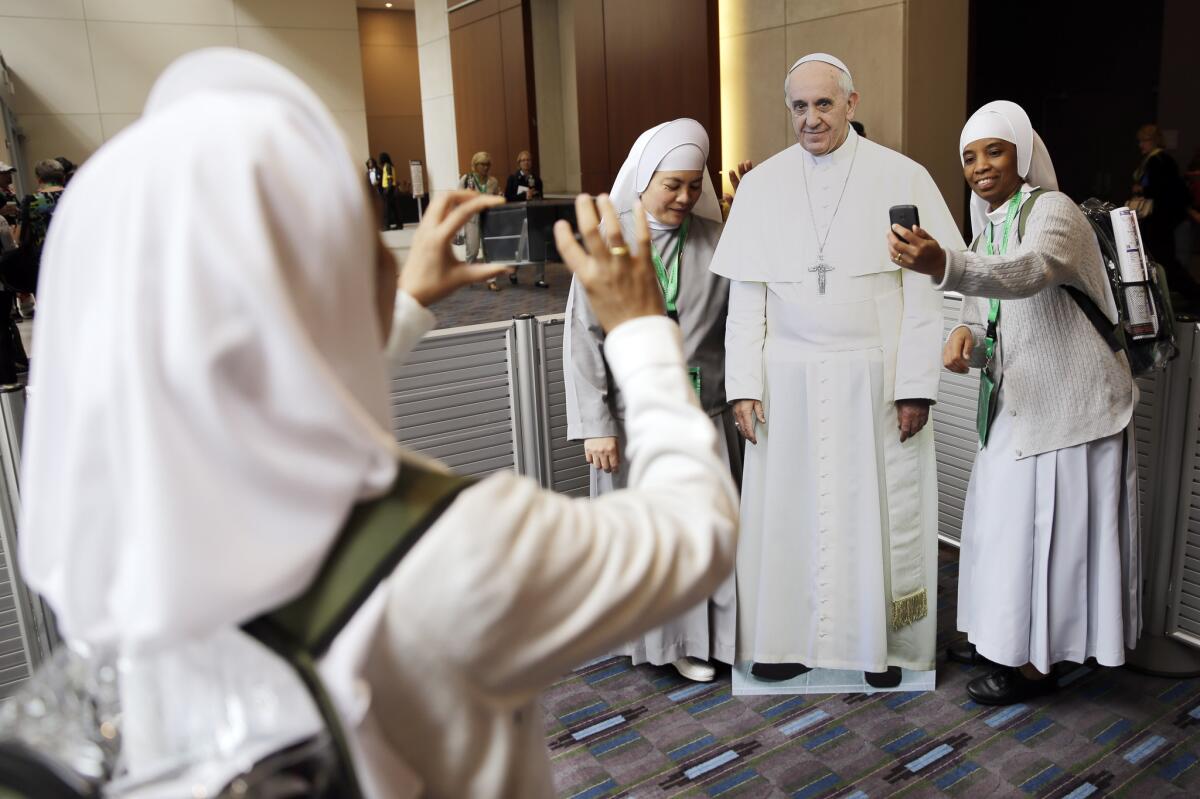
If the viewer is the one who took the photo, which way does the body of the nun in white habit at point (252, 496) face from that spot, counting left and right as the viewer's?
facing away from the viewer and to the right of the viewer

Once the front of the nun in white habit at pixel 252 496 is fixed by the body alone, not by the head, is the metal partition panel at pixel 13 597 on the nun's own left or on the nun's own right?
on the nun's own left

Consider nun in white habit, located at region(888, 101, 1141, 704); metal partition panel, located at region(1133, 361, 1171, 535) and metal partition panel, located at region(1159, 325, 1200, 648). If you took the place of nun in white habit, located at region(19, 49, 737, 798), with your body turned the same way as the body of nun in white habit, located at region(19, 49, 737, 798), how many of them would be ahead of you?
3

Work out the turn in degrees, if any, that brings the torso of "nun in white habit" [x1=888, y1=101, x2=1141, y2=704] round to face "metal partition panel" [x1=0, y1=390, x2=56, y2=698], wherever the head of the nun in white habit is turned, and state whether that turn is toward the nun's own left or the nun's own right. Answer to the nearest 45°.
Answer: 0° — they already face it

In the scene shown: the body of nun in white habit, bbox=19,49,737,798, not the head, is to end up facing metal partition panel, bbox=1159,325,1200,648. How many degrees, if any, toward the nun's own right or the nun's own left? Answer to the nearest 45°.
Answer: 0° — they already face it

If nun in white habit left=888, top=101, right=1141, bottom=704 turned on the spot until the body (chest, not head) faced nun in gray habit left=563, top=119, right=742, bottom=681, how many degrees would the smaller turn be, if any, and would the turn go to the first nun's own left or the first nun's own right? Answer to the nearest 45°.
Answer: approximately 45° to the first nun's own right

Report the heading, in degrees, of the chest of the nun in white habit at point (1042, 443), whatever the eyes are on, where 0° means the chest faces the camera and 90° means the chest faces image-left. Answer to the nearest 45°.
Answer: approximately 45°

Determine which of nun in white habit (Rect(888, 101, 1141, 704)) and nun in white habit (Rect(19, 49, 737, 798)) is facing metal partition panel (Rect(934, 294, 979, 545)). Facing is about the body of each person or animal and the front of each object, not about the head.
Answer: nun in white habit (Rect(19, 49, 737, 798))

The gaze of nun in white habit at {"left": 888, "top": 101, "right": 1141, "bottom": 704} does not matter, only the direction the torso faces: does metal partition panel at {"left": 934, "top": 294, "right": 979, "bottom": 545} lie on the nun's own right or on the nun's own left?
on the nun's own right
